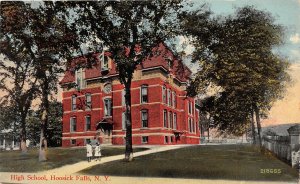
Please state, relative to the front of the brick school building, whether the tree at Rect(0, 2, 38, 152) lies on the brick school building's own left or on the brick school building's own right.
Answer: on the brick school building's own right

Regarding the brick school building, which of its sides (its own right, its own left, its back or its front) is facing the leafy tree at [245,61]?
left

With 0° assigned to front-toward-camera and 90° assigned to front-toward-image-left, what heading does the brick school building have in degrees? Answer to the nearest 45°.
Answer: approximately 45°

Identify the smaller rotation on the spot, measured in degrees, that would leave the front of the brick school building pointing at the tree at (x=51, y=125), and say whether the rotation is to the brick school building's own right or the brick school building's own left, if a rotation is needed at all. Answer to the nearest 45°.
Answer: approximately 90° to the brick school building's own right

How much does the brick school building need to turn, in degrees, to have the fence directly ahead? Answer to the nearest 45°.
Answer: approximately 135° to its left
